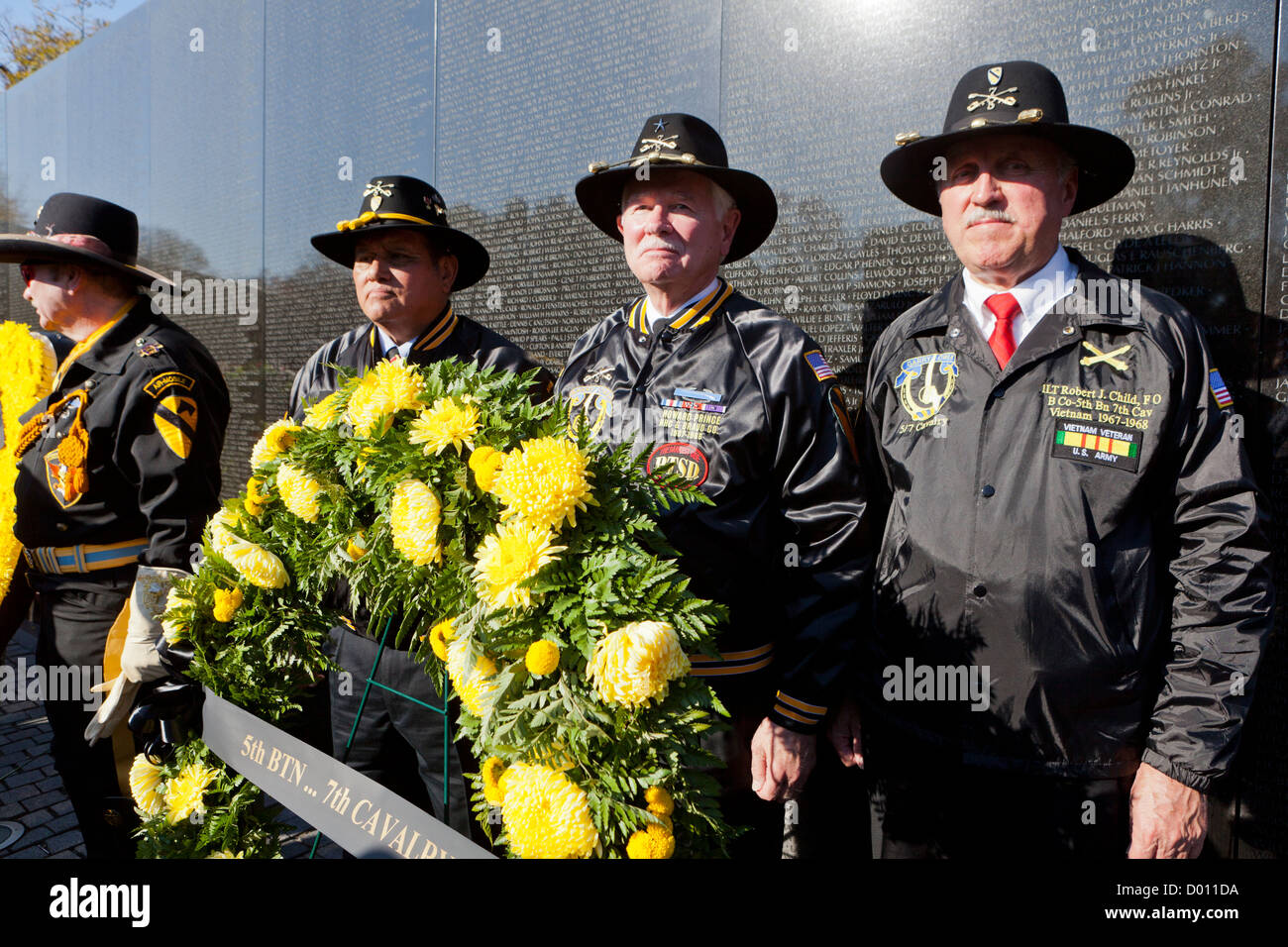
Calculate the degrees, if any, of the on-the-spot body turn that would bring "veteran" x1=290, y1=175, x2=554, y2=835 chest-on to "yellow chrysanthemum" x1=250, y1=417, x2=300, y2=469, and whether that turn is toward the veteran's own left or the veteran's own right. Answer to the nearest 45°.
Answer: approximately 45° to the veteran's own right

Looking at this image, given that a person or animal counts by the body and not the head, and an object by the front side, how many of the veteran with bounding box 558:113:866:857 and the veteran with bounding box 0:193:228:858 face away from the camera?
0

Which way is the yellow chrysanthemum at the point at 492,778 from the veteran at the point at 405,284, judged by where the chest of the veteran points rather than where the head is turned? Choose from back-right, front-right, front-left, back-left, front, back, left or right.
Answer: front-left

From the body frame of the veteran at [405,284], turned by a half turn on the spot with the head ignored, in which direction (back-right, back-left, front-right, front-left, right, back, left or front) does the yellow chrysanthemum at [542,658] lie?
back-right

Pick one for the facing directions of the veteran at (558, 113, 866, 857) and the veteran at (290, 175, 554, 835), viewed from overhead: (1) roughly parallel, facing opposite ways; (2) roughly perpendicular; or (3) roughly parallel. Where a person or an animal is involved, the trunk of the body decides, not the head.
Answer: roughly parallel

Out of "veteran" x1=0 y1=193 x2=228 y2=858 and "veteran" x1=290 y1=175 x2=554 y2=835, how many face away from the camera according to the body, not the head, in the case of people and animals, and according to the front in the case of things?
0

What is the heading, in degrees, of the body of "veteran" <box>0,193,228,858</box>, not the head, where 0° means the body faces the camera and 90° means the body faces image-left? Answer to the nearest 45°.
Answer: approximately 45°

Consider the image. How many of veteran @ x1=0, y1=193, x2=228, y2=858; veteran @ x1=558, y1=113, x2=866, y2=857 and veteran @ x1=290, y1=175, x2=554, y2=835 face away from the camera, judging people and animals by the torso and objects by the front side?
0

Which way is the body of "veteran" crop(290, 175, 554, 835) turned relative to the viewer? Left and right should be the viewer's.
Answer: facing the viewer and to the left of the viewer

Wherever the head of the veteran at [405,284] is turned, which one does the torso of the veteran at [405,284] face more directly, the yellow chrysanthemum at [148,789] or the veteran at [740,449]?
the yellow chrysanthemum
